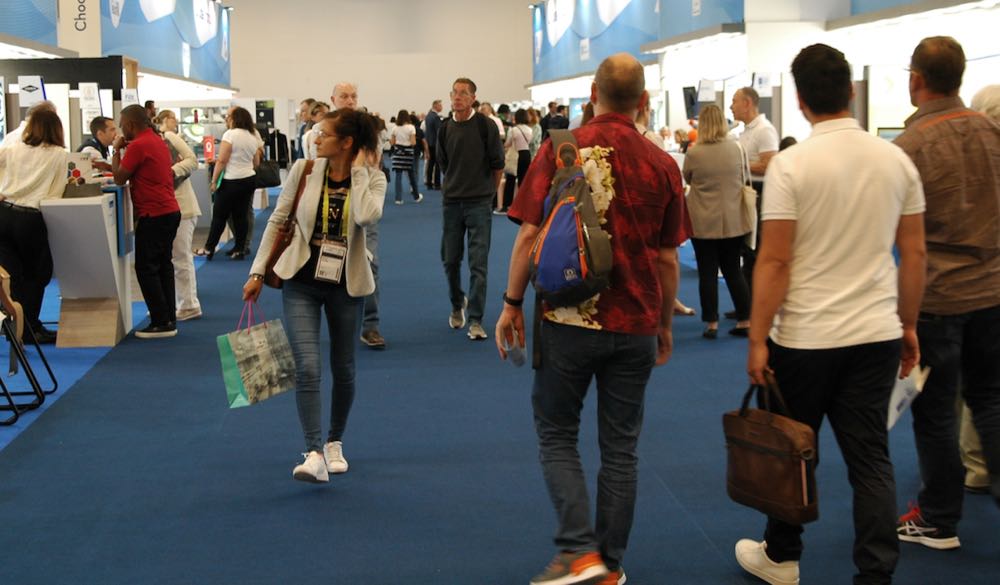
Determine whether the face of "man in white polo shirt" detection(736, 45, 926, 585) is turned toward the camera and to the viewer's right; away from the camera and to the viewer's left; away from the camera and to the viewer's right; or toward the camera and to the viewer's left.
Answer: away from the camera and to the viewer's left

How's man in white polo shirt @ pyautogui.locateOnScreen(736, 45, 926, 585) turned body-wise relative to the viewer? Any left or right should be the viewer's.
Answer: facing away from the viewer

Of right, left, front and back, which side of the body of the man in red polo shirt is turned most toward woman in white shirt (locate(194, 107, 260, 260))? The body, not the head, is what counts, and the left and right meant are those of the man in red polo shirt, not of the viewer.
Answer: right

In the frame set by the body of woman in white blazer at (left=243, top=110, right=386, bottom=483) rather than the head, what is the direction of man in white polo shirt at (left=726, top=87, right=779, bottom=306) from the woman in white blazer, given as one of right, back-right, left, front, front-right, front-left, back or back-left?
back-left

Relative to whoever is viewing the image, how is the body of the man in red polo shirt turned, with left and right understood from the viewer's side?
facing to the left of the viewer

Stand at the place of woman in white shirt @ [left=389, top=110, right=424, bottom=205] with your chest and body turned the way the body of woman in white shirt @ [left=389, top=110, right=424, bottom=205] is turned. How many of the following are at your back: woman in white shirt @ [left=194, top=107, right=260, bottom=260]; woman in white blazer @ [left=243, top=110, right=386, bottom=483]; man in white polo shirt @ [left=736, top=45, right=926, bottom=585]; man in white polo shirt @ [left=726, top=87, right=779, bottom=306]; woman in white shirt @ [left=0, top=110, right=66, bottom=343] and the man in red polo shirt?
6

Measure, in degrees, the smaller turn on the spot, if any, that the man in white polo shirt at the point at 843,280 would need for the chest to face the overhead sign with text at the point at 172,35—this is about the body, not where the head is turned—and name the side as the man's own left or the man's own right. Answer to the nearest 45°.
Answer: approximately 45° to the man's own left

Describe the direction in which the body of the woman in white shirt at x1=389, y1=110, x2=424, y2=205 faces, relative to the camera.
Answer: away from the camera

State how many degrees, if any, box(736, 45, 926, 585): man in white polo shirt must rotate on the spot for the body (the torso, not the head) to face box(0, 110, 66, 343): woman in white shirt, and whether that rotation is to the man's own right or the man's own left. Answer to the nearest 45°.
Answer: approximately 45° to the man's own left

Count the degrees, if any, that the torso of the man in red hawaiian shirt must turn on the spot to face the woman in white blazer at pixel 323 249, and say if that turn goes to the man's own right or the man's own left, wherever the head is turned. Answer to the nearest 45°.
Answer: approximately 45° to the man's own left

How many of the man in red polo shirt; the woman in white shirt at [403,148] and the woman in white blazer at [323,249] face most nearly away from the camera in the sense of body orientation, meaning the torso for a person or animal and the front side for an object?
1

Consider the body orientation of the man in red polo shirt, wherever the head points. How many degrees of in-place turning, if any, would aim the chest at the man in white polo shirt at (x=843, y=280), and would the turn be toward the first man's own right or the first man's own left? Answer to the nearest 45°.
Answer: approximately 90° to the first man's own left

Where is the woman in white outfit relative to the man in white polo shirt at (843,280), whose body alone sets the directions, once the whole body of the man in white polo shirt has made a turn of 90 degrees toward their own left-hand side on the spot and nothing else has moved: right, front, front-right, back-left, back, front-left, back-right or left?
front-right

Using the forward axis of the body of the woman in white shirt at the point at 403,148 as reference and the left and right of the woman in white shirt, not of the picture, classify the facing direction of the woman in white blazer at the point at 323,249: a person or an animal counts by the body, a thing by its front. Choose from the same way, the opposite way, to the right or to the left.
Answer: the opposite way

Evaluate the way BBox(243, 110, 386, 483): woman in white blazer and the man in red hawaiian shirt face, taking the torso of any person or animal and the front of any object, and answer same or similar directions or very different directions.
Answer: very different directions

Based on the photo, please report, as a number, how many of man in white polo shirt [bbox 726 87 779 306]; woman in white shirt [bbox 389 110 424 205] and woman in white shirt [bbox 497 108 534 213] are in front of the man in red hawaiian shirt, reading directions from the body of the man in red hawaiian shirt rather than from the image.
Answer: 3

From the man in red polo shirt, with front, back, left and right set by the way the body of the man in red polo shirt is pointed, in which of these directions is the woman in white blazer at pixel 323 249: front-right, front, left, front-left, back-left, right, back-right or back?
left

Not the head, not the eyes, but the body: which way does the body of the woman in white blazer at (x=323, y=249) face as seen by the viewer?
toward the camera
